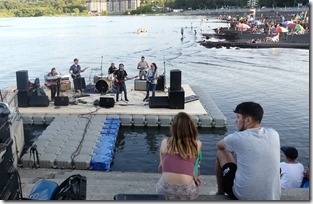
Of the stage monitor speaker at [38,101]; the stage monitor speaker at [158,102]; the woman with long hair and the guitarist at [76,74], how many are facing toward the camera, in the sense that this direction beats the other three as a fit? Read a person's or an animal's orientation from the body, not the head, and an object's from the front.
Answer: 1

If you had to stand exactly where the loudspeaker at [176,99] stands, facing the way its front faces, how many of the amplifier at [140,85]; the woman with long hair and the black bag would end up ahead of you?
2

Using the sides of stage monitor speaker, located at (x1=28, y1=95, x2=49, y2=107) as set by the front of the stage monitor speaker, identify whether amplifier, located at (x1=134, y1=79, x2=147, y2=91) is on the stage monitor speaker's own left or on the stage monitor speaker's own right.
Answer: on the stage monitor speaker's own right

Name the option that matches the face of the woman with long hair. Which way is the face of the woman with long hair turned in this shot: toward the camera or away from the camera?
away from the camera

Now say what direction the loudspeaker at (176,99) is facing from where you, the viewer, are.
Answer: facing the viewer

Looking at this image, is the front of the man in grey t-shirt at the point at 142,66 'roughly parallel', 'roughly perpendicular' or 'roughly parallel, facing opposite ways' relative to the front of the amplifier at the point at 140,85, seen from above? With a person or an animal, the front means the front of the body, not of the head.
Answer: roughly parallel

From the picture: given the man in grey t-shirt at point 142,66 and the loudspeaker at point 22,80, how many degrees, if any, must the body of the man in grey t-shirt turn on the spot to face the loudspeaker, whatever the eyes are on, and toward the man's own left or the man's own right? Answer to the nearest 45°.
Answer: approximately 45° to the man's own right

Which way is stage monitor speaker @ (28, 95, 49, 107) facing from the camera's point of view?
away from the camera

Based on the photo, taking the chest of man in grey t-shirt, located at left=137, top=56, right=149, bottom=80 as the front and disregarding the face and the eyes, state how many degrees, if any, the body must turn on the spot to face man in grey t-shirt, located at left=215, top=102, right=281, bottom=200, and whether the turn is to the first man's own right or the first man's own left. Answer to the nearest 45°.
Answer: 0° — they already face them

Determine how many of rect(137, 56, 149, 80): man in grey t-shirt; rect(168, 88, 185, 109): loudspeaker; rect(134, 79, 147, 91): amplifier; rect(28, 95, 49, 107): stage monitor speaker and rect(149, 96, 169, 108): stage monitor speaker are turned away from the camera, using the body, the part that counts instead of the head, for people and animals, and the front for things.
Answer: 2

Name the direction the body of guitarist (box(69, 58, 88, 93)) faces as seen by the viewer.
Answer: toward the camera

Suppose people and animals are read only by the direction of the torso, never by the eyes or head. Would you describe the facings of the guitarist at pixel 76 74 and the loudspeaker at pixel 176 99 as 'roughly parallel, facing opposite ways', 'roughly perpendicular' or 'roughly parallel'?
roughly parallel

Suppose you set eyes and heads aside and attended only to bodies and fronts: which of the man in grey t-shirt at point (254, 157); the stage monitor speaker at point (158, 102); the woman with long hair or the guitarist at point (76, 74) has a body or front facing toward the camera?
the guitarist

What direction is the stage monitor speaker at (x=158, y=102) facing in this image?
away from the camera

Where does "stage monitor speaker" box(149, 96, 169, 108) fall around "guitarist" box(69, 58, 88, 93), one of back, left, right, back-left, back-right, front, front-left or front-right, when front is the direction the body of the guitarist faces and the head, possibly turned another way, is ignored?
front-left

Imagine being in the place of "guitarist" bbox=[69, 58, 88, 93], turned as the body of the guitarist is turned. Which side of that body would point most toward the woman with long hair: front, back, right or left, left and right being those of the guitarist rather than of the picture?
front

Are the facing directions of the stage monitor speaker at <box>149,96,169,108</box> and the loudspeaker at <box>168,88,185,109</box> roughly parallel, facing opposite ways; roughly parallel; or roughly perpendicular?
roughly parallel, facing opposite ways

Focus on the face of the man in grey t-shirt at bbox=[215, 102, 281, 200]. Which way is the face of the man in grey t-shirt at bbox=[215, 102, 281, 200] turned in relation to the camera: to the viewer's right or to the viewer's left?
to the viewer's left

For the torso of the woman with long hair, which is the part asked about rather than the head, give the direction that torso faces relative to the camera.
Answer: away from the camera
